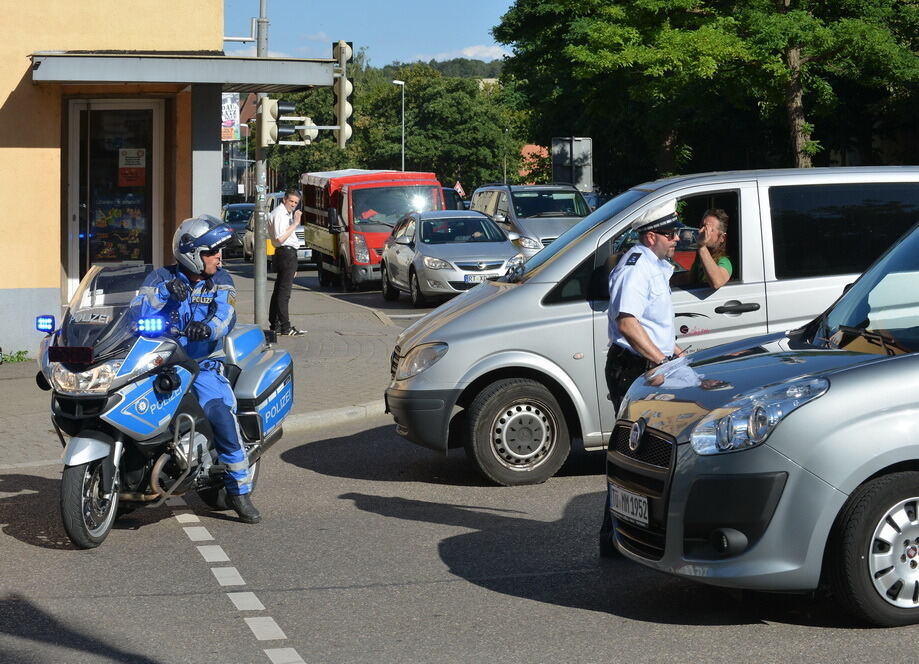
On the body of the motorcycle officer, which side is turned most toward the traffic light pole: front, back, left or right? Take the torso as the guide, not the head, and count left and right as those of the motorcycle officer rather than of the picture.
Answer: back

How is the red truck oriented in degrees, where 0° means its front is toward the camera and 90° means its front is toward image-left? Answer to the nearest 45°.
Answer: approximately 315°

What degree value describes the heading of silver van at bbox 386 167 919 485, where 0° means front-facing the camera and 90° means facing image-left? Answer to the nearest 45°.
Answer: approximately 90°

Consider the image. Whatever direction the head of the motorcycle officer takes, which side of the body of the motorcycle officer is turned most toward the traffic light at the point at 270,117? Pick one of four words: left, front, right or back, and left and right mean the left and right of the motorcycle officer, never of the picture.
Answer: back

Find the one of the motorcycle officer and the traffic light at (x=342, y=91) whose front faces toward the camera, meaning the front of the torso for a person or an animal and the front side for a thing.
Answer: the motorcycle officer

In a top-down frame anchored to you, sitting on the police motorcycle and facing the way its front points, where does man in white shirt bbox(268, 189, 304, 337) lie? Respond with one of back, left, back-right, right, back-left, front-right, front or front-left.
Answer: back-right

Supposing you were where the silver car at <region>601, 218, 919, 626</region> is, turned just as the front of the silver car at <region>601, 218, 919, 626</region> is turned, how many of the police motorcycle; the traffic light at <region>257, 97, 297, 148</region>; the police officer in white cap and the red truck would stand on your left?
0

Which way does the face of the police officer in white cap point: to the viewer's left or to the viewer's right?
to the viewer's right

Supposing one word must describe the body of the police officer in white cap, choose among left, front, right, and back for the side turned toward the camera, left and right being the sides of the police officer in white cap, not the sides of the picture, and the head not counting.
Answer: right

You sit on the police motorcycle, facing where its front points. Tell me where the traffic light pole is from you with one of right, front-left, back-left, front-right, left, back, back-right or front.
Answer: back-right

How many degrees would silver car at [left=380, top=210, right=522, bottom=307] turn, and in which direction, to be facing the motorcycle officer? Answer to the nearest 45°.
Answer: approximately 45° to its right

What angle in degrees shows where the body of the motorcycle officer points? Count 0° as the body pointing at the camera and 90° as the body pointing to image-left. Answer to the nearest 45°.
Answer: approximately 0°

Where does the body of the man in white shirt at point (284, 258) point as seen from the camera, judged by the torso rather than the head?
to the viewer's right

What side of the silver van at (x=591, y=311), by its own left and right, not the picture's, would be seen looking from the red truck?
right
